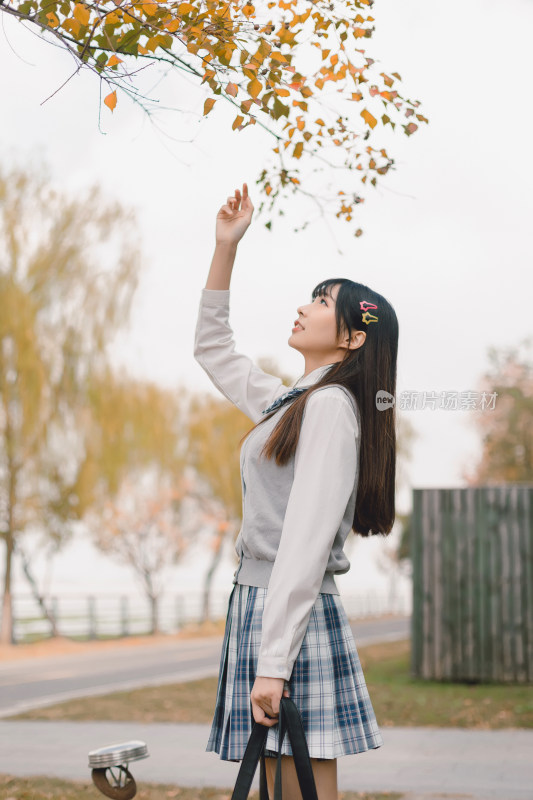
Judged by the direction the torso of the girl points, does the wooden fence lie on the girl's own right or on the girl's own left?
on the girl's own right

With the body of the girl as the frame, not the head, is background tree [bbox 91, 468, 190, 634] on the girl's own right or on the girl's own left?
on the girl's own right

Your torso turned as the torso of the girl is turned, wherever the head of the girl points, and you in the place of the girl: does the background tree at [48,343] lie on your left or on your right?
on your right

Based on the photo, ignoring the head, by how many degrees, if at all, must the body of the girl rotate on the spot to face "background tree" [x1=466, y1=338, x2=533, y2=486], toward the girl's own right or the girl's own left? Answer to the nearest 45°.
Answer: approximately 90° to the girl's own right

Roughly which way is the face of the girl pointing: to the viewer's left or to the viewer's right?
to the viewer's left

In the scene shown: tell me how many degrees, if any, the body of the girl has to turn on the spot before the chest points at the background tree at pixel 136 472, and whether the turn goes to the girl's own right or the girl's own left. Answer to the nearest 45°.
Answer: approximately 90° to the girl's own right

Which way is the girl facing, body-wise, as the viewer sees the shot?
to the viewer's left
